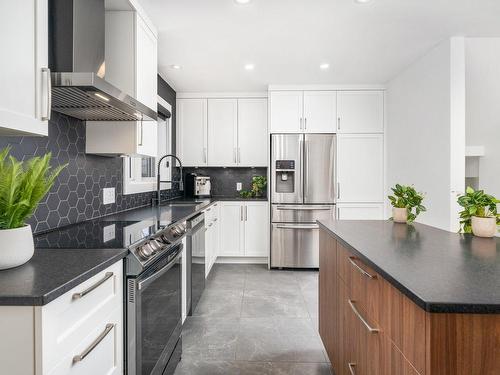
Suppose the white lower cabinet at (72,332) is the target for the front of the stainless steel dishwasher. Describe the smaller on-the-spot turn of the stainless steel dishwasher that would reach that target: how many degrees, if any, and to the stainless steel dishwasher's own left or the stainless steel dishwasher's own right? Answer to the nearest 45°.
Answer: approximately 90° to the stainless steel dishwasher's own right

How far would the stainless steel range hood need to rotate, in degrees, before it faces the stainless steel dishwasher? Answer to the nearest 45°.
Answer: approximately 90° to its left

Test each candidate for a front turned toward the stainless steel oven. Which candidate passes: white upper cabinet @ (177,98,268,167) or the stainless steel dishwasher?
the white upper cabinet

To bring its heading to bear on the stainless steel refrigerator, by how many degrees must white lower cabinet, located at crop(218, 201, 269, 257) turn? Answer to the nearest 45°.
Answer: approximately 90° to its left

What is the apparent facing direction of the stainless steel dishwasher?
to the viewer's right

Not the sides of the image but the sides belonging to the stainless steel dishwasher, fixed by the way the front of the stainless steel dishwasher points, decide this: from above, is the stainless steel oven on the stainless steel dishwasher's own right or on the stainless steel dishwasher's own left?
on the stainless steel dishwasher's own right

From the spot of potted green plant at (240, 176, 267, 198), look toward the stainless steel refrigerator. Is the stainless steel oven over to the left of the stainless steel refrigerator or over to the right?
right
